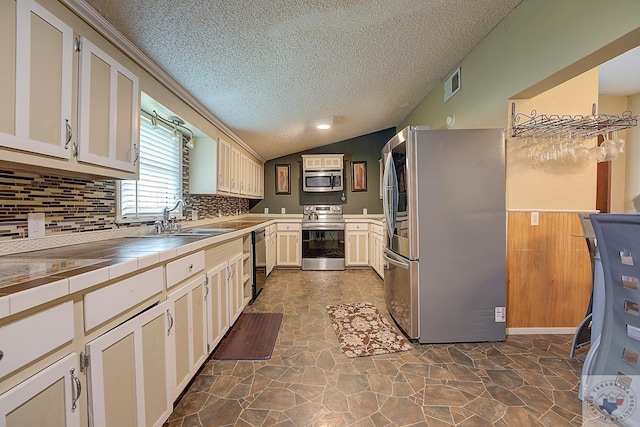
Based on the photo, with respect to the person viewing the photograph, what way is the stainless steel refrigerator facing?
facing to the left of the viewer

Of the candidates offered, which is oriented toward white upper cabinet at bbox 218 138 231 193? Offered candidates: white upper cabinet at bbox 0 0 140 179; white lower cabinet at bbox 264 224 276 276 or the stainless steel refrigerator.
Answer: the stainless steel refrigerator

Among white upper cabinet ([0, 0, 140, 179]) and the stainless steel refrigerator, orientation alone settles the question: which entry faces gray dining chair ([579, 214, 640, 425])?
the white upper cabinet

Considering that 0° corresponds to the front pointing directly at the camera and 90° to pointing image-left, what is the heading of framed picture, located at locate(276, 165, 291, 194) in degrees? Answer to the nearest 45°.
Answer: approximately 0°

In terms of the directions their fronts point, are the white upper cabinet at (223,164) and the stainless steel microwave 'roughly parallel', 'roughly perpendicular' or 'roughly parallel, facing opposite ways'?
roughly perpendicular

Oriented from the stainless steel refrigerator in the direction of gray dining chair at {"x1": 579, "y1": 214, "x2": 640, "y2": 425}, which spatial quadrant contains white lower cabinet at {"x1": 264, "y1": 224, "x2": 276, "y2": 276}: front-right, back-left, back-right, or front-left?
back-right

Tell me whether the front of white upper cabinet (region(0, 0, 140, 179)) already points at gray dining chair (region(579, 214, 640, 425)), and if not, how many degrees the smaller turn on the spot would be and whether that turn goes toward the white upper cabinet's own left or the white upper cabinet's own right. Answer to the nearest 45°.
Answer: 0° — it already faces it
